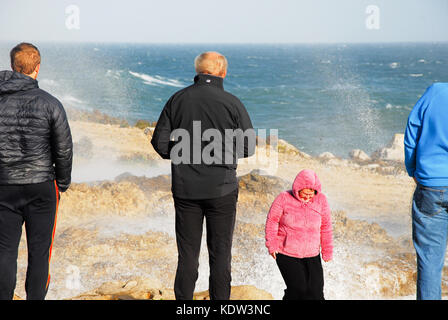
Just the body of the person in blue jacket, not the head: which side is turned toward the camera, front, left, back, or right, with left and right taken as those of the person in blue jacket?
back

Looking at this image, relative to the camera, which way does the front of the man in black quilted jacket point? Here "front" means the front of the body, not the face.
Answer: away from the camera

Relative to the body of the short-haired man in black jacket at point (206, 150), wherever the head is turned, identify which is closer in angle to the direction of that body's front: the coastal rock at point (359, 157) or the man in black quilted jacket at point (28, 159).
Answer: the coastal rock

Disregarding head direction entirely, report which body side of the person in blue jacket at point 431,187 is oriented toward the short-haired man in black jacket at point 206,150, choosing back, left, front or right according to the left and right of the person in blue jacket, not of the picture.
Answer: left

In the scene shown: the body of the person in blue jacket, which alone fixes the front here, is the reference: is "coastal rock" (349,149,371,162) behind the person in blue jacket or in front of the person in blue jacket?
in front

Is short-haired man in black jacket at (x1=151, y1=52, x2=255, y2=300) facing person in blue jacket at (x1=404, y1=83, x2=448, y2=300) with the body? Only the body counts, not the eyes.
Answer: no

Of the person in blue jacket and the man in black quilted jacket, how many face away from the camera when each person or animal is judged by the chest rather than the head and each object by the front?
2

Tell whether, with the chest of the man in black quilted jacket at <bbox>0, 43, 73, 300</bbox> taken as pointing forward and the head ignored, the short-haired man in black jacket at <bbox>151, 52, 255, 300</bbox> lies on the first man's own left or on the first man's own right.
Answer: on the first man's own right

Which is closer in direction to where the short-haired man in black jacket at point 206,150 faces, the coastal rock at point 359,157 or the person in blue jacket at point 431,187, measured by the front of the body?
the coastal rock

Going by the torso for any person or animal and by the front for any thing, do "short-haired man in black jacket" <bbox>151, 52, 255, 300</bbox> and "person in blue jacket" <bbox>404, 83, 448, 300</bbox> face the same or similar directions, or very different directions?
same or similar directions

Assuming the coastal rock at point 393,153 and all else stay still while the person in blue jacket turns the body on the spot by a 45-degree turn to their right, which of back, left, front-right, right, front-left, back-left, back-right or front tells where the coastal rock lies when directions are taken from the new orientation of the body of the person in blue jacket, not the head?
front-left

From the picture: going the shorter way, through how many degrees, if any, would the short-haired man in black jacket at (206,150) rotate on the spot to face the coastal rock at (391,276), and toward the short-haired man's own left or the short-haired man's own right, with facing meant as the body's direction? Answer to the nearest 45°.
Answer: approximately 45° to the short-haired man's own right

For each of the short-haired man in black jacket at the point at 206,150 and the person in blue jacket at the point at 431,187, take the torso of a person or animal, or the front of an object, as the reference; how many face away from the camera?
2

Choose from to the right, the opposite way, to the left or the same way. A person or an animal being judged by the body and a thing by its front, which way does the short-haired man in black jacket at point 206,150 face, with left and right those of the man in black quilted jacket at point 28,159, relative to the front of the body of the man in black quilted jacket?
the same way

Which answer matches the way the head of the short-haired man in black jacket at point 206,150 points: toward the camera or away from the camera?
away from the camera

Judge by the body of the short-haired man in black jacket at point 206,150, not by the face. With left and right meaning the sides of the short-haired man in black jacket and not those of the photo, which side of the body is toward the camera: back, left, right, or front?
back
